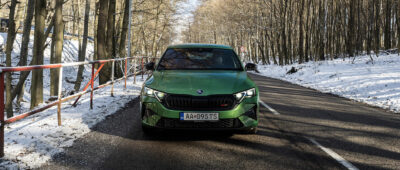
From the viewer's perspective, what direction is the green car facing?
toward the camera
